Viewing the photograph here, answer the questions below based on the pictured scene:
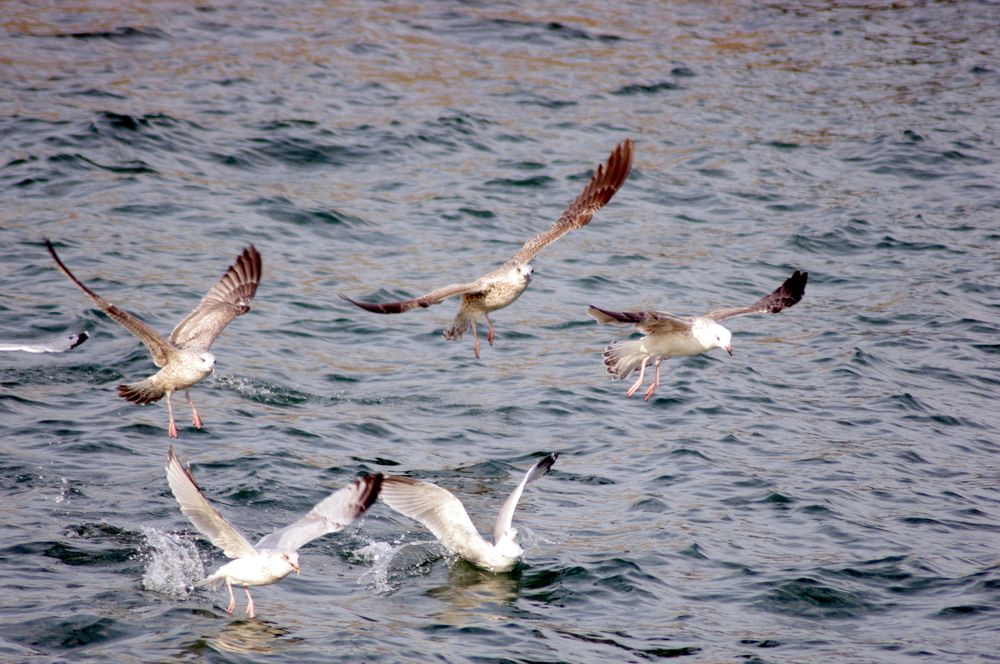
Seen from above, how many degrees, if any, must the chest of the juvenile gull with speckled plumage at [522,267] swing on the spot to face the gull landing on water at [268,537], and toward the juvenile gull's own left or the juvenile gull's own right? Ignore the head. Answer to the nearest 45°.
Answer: approximately 90° to the juvenile gull's own right

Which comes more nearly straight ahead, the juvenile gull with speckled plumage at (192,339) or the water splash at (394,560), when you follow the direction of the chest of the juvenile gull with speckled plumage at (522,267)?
the water splash

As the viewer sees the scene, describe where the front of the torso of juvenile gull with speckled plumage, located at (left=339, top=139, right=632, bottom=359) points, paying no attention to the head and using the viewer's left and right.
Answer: facing the viewer and to the right of the viewer

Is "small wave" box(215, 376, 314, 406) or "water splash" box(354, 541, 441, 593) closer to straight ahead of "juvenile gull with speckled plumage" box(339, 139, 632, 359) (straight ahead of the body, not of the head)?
the water splash

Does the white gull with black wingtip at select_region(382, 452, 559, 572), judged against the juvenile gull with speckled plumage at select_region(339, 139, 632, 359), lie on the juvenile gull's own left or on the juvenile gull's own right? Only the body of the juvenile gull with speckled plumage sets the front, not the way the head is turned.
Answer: on the juvenile gull's own right

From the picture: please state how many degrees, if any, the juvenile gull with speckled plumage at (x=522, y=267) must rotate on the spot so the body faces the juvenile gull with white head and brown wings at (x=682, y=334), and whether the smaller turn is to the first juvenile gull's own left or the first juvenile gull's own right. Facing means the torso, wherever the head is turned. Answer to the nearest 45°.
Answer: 0° — it already faces it

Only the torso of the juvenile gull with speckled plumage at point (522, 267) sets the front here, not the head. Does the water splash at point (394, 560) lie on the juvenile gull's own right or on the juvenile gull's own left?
on the juvenile gull's own right

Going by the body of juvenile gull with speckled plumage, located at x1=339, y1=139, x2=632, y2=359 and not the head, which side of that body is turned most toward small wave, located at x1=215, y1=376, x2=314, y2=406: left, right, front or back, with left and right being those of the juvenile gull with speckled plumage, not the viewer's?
back

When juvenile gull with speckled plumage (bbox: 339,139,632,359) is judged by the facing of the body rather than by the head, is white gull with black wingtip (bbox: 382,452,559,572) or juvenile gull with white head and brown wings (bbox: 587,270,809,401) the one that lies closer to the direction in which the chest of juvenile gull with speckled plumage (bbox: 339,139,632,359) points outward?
the juvenile gull with white head and brown wings
